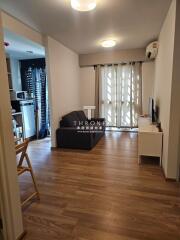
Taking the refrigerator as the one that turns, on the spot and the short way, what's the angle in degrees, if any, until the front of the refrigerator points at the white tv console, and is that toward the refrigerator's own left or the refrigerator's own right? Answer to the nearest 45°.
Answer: approximately 45° to the refrigerator's own left

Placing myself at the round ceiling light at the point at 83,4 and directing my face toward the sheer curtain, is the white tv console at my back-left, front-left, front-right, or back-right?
front-right

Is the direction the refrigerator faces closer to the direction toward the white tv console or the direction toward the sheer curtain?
the white tv console

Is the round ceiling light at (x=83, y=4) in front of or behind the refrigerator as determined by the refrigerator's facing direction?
in front

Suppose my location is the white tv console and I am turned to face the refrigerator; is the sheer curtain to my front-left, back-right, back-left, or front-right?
front-right

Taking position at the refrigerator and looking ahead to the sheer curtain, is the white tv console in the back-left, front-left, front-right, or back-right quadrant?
front-right

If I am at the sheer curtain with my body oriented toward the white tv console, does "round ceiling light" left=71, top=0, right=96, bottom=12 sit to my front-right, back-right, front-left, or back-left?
front-right

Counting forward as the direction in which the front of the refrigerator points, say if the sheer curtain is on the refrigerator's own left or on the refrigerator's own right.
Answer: on the refrigerator's own left

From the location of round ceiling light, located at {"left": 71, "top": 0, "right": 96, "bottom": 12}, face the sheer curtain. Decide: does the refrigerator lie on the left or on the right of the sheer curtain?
left

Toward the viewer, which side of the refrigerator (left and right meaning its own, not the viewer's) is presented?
front
